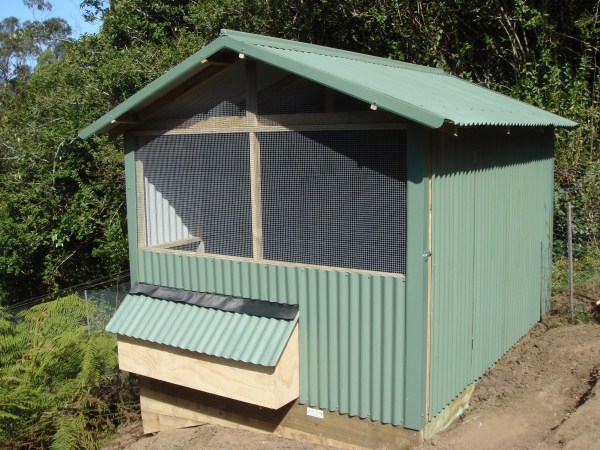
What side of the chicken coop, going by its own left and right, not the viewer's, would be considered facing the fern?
right

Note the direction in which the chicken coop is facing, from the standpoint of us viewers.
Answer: facing the viewer and to the left of the viewer
